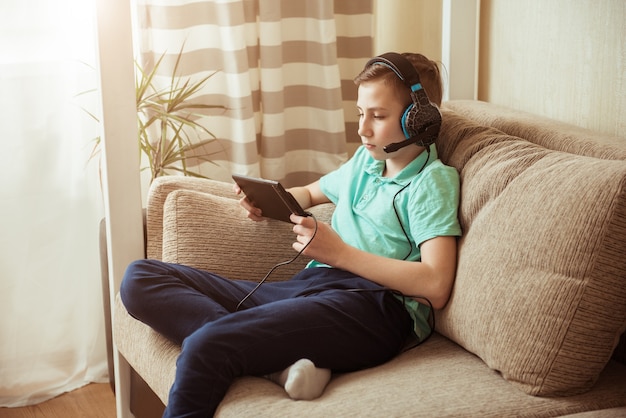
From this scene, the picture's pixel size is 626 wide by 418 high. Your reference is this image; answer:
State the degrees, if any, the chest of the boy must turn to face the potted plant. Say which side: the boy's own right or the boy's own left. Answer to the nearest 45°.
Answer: approximately 90° to the boy's own right

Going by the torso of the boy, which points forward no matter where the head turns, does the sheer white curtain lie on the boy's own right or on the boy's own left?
on the boy's own right

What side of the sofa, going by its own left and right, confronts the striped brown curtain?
right

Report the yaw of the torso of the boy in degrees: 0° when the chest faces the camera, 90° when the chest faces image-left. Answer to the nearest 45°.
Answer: approximately 45°

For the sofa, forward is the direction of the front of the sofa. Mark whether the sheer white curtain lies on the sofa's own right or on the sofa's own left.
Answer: on the sofa's own right

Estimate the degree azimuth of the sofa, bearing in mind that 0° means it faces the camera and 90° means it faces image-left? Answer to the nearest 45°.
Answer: approximately 45°

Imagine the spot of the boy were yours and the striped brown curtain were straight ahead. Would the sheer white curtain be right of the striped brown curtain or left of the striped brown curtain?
left

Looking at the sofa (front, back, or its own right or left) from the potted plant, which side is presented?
right
